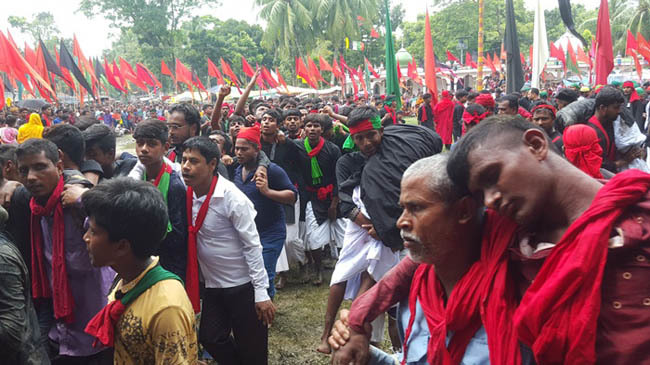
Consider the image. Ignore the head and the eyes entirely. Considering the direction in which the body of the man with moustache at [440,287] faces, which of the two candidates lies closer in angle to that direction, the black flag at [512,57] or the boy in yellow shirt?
the boy in yellow shirt

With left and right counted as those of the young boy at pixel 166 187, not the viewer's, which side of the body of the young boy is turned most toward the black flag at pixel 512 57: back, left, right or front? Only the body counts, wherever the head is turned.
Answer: back

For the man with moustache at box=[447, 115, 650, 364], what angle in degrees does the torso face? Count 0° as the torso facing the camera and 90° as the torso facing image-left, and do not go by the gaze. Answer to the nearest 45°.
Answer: approximately 45°

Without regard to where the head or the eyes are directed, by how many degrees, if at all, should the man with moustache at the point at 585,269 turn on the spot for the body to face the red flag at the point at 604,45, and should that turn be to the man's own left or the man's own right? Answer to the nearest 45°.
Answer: approximately 135° to the man's own right

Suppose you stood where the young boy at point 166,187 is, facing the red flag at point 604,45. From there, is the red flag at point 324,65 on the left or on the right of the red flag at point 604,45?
left

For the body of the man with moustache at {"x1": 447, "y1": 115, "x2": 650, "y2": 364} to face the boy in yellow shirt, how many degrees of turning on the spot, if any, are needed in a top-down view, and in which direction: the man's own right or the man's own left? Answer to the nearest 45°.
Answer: approximately 45° to the man's own right

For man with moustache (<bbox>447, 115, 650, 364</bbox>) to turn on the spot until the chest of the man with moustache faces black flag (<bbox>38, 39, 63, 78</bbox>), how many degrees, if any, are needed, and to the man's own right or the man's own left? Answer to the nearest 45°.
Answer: approximately 90° to the man's own right

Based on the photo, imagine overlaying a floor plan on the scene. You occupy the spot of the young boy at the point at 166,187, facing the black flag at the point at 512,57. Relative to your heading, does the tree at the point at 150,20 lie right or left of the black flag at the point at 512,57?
left
